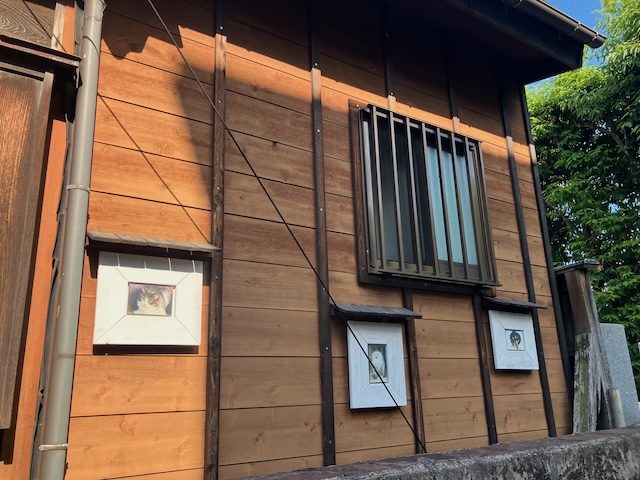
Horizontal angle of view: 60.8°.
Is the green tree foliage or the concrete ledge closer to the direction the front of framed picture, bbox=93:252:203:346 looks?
the concrete ledge

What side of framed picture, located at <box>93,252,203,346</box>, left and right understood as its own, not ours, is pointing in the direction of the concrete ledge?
left

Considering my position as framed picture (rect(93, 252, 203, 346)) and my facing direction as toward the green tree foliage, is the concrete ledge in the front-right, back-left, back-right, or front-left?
front-right

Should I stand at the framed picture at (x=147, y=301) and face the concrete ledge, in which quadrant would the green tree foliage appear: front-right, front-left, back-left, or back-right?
front-left

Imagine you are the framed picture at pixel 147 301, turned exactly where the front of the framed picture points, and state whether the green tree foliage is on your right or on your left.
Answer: on your left

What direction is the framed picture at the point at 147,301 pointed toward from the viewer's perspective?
toward the camera
